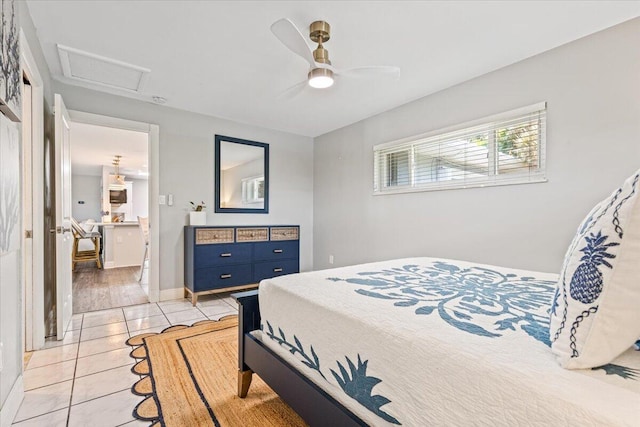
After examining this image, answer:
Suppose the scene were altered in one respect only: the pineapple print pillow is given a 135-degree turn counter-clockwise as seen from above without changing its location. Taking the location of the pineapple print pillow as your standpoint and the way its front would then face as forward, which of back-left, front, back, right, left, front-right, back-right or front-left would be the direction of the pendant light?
back-right

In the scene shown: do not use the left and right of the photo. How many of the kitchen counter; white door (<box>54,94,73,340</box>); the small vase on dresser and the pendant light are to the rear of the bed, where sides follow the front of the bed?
0

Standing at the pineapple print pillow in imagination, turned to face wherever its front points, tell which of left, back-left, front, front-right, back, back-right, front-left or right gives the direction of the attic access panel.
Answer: front

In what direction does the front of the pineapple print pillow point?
to the viewer's left

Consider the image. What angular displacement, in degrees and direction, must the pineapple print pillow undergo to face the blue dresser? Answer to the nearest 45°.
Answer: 0° — it already faces it

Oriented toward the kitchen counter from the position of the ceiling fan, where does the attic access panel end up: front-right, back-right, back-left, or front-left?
front-left

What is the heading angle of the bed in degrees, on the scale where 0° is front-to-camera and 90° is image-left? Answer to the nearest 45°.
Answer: approximately 135°

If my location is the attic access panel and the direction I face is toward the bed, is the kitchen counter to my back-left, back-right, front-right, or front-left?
back-left

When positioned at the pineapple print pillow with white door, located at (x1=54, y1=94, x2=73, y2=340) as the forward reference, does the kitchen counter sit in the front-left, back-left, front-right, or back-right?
front-right

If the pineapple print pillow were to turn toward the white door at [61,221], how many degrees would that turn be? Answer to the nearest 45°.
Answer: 0° — it already faces it

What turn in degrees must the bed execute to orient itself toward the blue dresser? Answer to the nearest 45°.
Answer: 0° — it already faces it

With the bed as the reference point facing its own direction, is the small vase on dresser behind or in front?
in front
